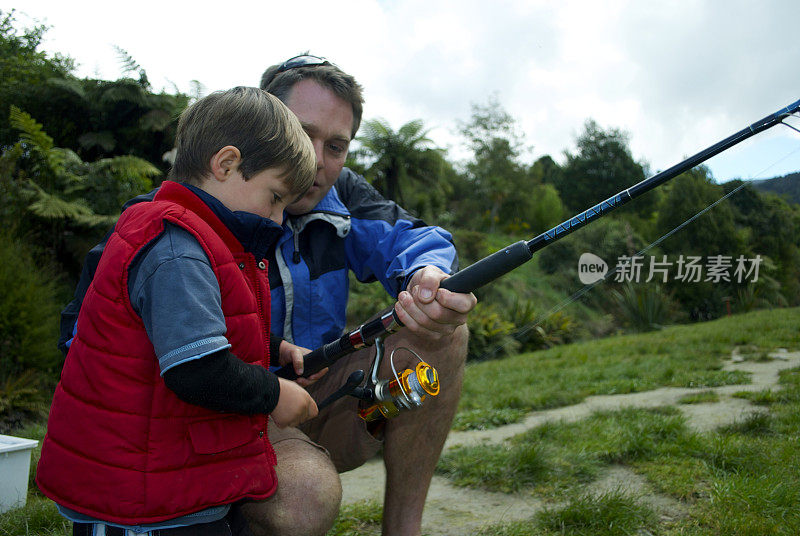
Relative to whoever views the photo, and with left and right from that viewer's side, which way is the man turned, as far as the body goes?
facing the viewer

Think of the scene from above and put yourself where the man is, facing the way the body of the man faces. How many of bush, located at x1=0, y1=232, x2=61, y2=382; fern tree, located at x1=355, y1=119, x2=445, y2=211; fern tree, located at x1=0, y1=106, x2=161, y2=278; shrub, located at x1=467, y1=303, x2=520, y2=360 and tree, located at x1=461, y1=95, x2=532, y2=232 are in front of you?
0

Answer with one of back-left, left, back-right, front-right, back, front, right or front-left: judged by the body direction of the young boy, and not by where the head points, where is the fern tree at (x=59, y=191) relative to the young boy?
left

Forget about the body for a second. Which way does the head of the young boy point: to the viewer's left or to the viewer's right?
to the viewer's right

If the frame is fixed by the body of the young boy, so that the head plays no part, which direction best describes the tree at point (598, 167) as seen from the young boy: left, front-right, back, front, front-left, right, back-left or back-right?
front-left

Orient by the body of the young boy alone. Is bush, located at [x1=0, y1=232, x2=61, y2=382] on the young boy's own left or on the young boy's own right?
on the young boy's own left

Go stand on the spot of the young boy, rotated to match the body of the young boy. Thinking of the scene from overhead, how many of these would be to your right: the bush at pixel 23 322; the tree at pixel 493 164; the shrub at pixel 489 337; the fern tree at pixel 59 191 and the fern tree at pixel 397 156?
0

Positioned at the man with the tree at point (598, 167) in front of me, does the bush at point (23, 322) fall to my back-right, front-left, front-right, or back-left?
front-left

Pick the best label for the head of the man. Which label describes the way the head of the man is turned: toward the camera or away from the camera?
toward the camera

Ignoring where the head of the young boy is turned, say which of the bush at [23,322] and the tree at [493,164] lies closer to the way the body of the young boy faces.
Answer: the tree

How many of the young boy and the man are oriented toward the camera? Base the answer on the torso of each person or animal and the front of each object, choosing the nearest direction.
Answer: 1

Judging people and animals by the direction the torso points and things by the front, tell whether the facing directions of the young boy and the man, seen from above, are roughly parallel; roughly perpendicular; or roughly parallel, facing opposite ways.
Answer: roughly perpendicular

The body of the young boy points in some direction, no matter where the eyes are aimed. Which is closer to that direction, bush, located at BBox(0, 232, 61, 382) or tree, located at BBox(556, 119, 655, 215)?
the tree

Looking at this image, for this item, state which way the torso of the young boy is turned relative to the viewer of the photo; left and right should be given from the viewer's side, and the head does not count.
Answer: facing to the right of the viewer

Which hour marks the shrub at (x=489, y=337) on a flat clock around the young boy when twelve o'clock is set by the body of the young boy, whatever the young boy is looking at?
The shrub is roughly at 10 o'clock from the young boy.
